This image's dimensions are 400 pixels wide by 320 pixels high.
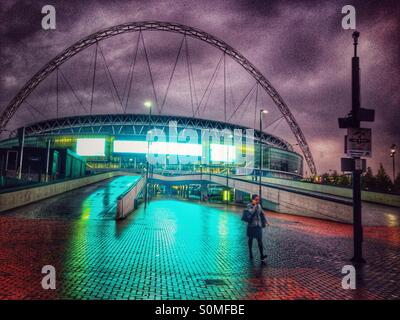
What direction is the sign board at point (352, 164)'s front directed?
toward the camera

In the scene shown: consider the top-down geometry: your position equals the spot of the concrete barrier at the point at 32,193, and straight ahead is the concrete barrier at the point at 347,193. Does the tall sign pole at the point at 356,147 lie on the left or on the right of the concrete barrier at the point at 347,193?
right

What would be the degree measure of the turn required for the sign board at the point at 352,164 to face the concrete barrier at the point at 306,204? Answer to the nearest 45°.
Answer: approximately 180°

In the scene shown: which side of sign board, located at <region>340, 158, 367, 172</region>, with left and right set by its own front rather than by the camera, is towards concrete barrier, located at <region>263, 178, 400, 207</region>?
back

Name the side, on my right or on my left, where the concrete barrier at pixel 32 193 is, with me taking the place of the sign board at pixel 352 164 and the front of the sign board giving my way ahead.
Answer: on my right
